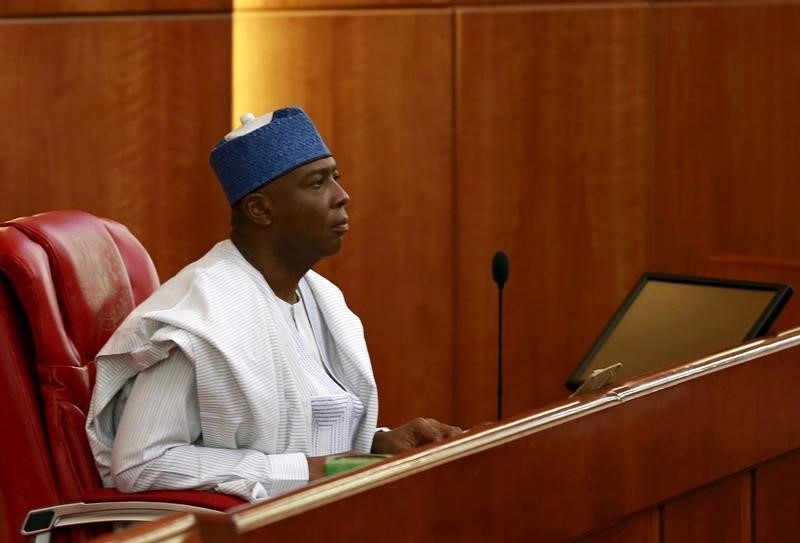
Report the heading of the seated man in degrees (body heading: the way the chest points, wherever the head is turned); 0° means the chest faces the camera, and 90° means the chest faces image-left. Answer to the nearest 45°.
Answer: approximately 315°

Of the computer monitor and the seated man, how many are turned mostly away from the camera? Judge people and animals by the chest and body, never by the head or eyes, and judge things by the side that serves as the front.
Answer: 0

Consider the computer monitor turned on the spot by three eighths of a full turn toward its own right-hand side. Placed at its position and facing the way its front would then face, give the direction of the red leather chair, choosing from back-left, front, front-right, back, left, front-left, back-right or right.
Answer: back-left

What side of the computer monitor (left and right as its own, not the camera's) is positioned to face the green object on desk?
front

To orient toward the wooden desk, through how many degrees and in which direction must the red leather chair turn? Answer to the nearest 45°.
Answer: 0° — it already faces it

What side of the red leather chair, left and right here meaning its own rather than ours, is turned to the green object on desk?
front

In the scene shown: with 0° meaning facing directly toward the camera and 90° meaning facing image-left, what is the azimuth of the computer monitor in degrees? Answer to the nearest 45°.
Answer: approximately 45°

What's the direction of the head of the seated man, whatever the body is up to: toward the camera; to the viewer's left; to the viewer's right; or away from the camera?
to the viewer's right
